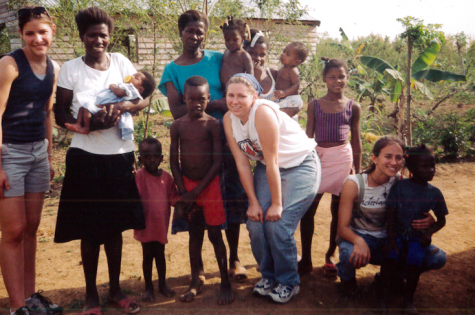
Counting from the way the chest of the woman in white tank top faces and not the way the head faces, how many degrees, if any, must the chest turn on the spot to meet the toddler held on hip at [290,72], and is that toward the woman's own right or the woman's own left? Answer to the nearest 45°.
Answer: approximately 135° to the woman's own right

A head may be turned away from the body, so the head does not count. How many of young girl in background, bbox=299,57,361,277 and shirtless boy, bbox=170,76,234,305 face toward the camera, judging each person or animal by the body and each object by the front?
2

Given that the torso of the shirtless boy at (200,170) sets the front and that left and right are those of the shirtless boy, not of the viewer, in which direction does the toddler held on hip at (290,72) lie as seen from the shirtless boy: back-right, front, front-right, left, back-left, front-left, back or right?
back-left

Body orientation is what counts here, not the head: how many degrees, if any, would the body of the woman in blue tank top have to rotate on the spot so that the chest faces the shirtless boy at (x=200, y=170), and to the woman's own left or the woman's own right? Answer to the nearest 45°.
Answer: approximately 45° to the woman's own left

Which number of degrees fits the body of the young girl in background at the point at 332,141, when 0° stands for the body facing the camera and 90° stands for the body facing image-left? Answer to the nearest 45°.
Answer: approximately 0°

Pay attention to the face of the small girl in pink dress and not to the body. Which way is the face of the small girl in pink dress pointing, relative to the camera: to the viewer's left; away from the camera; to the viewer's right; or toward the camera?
toward the camera

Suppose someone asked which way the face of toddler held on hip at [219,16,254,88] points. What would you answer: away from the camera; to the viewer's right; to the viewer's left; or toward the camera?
toward the camera

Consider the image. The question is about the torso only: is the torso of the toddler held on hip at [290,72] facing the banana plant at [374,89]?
no

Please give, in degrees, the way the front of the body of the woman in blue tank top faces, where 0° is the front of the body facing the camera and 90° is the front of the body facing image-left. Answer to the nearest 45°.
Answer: approximately 315°

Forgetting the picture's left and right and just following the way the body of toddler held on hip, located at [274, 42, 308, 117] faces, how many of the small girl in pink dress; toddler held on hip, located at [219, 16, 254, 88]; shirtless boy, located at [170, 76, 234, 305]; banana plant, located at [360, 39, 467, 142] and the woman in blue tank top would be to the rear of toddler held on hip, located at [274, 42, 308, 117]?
1

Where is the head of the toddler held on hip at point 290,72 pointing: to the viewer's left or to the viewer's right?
to the viewer's left

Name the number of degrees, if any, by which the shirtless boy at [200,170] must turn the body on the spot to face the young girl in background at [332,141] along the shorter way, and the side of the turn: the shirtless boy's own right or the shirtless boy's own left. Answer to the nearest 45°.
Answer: approximately 90° to the shirtless boy's own left

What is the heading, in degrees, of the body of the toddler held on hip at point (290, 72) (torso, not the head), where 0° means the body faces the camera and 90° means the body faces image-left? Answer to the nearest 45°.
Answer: approximately 45°

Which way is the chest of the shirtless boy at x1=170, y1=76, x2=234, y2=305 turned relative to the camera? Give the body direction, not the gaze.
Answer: toward the camera

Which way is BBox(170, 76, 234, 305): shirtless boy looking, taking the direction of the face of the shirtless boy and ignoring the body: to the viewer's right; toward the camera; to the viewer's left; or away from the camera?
toward the camera

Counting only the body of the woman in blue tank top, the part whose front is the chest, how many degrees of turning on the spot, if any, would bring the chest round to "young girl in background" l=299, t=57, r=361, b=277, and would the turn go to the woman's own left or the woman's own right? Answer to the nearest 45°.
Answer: approximately 45° to the woman's own left

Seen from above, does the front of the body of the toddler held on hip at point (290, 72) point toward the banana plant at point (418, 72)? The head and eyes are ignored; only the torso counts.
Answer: no

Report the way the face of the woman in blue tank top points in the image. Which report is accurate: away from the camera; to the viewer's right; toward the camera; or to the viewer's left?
toward the camera

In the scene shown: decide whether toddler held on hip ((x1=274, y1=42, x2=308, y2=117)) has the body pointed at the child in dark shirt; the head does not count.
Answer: no
